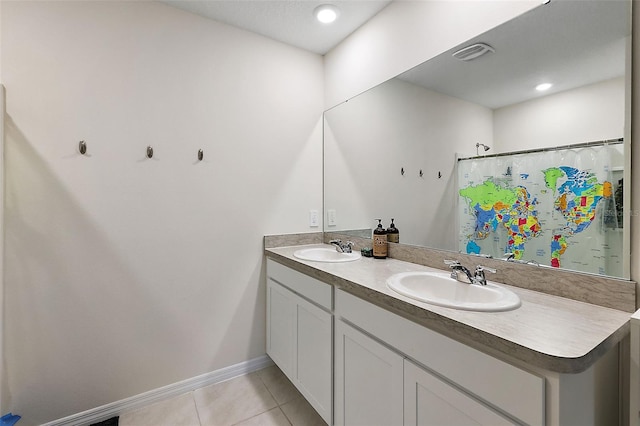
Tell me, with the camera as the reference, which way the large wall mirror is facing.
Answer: facing the viewer and to the left of the viewer

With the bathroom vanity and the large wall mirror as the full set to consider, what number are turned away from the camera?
0

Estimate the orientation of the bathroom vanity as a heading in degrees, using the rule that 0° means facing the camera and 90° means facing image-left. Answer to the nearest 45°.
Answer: approximately 45°
